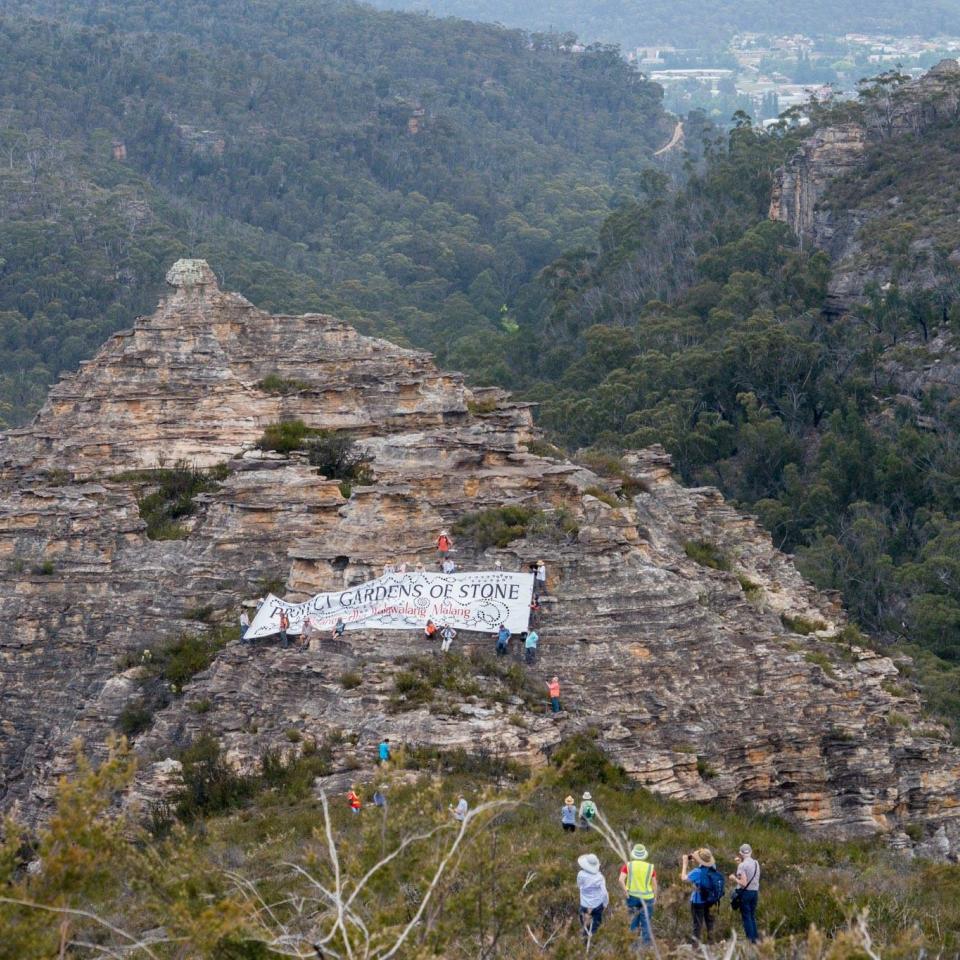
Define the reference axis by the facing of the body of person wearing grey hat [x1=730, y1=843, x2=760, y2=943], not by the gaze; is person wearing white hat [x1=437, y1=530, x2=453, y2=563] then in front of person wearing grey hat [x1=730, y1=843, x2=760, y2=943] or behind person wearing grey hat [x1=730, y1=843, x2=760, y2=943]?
in front

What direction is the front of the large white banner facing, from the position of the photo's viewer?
facing the viewer

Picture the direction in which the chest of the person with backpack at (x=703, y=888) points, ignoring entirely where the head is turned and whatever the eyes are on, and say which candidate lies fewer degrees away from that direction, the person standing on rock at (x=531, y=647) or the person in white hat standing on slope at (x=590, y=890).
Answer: the person standing on rock

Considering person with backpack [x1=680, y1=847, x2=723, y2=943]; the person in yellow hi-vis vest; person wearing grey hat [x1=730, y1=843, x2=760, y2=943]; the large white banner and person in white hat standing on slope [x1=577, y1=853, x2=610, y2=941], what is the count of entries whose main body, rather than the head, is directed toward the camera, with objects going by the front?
1

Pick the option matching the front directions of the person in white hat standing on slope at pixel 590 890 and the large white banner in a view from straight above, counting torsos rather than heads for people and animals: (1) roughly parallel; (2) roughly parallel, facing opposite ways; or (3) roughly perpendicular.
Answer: roughly parallel, facing opposite ways

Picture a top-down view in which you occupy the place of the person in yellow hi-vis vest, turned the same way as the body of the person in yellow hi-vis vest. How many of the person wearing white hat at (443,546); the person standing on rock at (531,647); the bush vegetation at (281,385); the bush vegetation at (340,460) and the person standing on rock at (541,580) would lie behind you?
0

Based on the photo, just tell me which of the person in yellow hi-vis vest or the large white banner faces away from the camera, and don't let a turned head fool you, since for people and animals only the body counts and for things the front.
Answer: the person in yellow hi-vis vest

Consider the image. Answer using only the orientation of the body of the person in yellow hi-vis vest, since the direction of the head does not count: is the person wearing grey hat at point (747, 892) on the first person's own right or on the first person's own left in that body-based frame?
on the first person's own right

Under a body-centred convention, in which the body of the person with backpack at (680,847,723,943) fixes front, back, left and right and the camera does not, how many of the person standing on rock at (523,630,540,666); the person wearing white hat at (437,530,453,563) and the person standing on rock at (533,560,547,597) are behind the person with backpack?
0

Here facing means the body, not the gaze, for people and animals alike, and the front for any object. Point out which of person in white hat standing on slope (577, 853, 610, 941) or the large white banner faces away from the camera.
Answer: the person in white hat standing on slope

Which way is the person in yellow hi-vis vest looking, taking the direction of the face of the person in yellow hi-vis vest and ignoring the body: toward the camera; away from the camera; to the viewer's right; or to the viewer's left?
away from the camera

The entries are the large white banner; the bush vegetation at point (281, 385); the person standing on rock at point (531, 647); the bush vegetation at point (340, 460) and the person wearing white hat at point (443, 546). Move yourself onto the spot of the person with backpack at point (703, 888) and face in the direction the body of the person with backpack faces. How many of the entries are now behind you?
0

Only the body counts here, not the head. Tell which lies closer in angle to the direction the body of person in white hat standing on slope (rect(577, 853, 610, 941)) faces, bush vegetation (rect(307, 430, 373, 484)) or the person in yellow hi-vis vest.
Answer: the bush vegetation

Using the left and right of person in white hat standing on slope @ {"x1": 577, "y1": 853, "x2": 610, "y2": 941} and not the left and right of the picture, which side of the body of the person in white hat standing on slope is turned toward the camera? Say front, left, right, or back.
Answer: back

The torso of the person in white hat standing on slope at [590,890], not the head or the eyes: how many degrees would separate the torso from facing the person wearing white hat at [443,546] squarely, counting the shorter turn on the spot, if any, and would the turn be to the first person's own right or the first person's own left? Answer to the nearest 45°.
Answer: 0° — they already face them

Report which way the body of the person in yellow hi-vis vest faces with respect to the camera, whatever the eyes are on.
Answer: away from the camera
